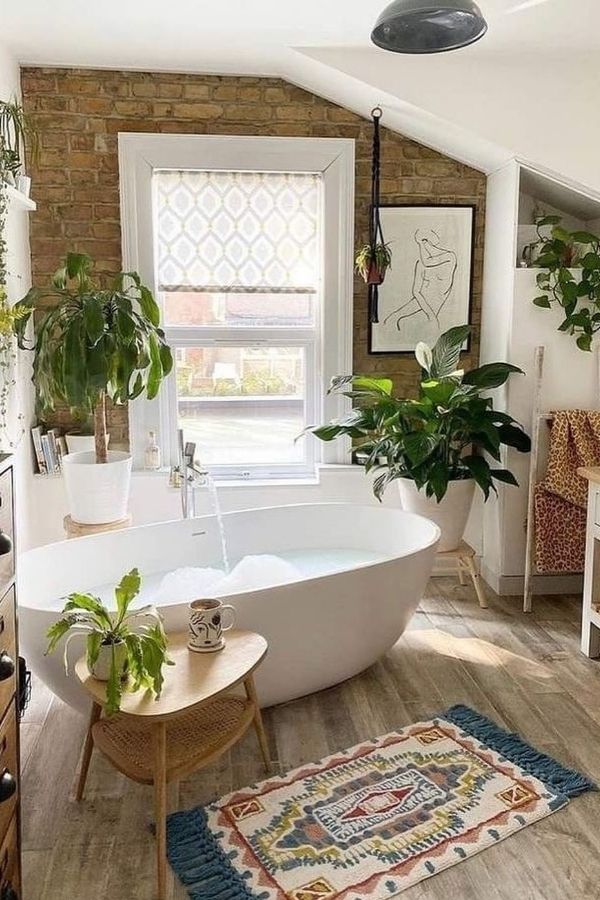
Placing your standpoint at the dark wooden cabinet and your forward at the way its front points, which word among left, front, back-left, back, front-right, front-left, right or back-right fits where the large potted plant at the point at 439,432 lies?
front-left

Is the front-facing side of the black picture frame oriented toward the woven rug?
yes

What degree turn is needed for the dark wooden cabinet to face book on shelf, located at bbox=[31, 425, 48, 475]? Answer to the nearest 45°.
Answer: approximately 90° to its left

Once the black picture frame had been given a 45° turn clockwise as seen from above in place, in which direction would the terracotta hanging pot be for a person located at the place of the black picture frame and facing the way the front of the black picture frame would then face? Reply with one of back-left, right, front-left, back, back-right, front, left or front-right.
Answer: front

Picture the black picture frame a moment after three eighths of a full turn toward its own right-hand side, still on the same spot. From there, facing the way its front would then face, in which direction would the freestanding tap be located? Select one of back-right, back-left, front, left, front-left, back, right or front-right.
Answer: left

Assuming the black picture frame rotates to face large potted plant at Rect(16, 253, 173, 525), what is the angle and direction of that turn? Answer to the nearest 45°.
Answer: approximately 45° to its right

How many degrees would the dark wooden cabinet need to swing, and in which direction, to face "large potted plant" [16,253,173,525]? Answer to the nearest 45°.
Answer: approximately 90° to its left

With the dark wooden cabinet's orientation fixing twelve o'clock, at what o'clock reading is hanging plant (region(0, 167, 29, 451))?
The hanging plant is roughly at 9 o'clock from the dark wooden cabinet.

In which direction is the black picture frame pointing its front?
toward the camera

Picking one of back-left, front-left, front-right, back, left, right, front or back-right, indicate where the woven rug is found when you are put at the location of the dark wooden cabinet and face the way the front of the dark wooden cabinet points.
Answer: front

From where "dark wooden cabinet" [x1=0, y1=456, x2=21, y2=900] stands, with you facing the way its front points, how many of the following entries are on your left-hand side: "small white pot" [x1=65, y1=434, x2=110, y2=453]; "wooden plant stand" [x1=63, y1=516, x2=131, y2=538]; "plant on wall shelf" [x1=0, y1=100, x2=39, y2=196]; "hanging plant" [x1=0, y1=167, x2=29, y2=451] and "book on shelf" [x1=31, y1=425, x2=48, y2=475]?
5

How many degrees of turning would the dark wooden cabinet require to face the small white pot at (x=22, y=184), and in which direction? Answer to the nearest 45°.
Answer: approximately 90° to its left

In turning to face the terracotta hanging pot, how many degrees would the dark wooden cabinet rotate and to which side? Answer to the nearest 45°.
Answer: approximately 45° to its left

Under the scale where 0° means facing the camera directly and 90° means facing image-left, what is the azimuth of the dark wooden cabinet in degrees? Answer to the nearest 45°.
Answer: approximately 270°

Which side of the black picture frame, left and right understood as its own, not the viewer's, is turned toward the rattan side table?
front

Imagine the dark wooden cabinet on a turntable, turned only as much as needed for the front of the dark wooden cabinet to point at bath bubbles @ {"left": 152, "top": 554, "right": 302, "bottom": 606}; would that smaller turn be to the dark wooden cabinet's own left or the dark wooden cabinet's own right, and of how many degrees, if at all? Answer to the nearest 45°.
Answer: approximately 45° to the dark wooden cabinet's own left

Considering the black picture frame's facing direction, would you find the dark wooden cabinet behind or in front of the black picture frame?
in front

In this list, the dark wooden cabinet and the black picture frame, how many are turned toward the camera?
1
